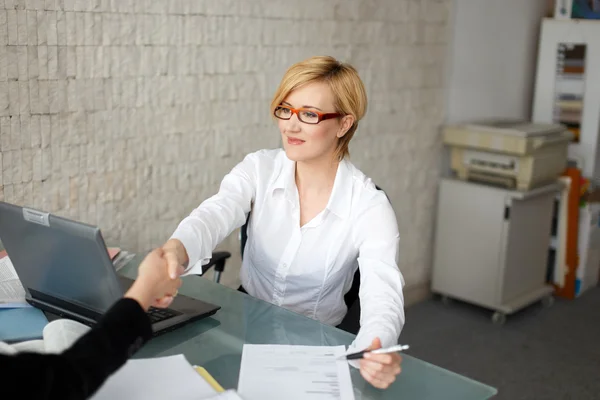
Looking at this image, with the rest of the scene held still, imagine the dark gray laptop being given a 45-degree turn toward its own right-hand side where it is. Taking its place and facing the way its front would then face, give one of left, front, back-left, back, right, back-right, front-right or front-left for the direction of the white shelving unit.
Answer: front-left

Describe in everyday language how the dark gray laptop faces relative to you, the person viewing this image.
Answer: facing away from the viewer and to the right of the viewer

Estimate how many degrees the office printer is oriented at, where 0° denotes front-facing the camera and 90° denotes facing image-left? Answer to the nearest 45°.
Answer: approximately 45°

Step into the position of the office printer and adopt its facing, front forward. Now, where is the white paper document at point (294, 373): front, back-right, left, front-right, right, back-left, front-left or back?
front-left

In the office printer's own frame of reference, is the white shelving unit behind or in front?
behind

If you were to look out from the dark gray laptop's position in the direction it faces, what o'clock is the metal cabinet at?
The metal cabinet is roughly at 12 o'clock from the dark gray laptop.
